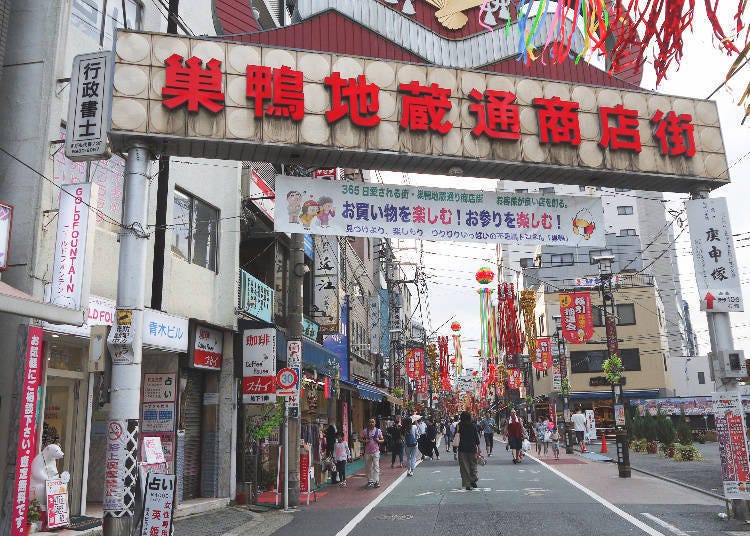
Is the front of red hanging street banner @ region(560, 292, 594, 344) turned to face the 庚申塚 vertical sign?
yes

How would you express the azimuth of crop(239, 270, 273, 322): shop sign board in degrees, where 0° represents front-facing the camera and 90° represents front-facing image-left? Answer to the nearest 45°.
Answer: approximately 315°

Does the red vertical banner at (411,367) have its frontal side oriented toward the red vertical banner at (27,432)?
yes
